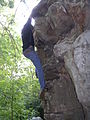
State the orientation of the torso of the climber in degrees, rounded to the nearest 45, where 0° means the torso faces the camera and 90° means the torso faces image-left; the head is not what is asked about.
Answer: approximately 270°
